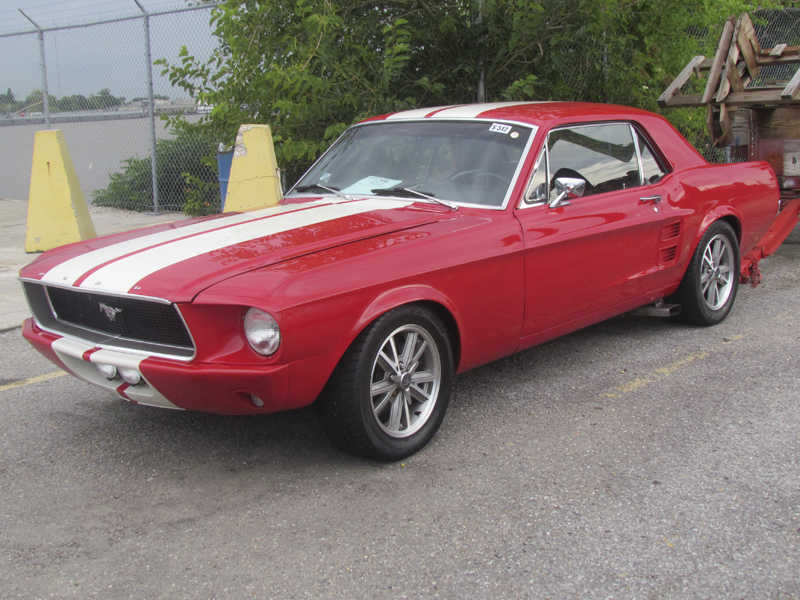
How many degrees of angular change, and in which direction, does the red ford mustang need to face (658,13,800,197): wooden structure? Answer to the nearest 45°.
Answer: approximately 180°

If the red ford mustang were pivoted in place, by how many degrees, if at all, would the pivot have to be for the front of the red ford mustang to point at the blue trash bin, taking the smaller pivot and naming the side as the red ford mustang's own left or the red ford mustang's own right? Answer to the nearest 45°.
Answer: approximately 135° to the red ford mustang's own right

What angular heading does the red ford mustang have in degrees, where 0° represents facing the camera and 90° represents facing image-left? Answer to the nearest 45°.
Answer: approximately 45°

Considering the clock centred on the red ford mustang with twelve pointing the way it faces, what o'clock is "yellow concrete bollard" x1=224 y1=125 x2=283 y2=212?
The yellow concrete bollard is roughly at 4 o'clock from the red ford mustang.

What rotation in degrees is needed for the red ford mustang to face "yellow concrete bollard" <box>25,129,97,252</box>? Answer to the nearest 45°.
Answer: approximately 90° to its right

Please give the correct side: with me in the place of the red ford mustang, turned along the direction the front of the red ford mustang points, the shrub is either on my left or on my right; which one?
on my right

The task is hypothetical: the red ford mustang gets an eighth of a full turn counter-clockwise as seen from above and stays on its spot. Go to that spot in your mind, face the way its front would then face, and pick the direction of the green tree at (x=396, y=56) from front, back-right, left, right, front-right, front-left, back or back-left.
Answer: back
